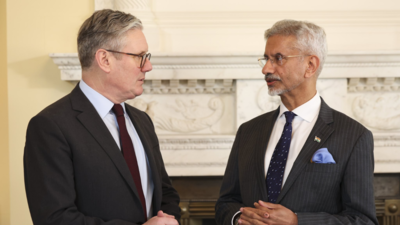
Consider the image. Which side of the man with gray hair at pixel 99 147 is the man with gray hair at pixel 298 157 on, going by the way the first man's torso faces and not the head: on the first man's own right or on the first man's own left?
on the first man's own left

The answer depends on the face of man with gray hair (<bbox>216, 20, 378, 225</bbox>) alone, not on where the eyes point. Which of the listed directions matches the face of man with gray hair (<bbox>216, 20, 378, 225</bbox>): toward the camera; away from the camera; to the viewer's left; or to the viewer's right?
to the viewer's left

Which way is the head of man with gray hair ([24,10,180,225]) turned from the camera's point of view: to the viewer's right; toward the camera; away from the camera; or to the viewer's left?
to the viewer's right

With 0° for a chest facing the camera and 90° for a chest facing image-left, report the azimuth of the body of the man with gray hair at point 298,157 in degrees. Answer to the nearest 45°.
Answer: approximately 45°

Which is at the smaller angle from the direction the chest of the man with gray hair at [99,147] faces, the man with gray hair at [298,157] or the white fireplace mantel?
the man with gray hair
